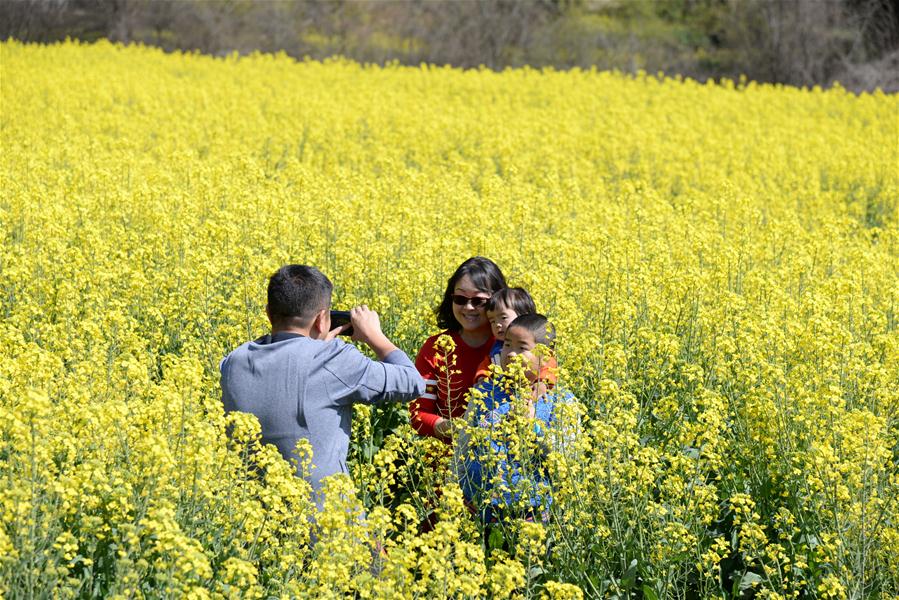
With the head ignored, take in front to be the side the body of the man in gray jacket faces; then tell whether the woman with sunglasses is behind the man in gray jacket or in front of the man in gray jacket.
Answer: in front

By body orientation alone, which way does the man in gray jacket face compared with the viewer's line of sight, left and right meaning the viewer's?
facing away from the viewer and to the right of the viewer

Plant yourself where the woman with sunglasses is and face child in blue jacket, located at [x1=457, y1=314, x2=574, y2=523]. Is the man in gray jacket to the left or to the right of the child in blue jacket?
right

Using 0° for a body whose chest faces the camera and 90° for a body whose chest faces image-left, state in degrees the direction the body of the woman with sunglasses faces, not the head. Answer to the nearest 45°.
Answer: approximately 0°

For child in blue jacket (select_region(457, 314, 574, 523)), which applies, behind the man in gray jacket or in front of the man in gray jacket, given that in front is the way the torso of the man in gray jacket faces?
in front

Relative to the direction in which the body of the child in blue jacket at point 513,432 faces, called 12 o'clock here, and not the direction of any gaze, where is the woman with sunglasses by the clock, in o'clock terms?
The woman with sunglasses is roughly at 4 o'clock from the child in blue jacket.

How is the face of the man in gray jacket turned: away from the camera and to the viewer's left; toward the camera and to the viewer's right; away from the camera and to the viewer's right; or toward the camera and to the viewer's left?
away from the camera and to the viewer's right

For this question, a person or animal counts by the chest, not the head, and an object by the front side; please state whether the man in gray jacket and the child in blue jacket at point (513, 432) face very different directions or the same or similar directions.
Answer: very different directions

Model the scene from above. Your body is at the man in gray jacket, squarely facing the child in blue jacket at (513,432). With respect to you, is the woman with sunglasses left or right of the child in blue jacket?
left

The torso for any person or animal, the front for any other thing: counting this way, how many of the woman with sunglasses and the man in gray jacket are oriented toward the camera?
1

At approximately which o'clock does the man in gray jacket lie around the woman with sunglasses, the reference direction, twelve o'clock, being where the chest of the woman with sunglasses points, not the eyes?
The man in gray jacket is roughly at 1 o'clock from the woman with sunglasses.

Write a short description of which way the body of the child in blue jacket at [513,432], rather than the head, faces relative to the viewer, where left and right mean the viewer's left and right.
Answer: facing the viewer and to the left of the viewer
